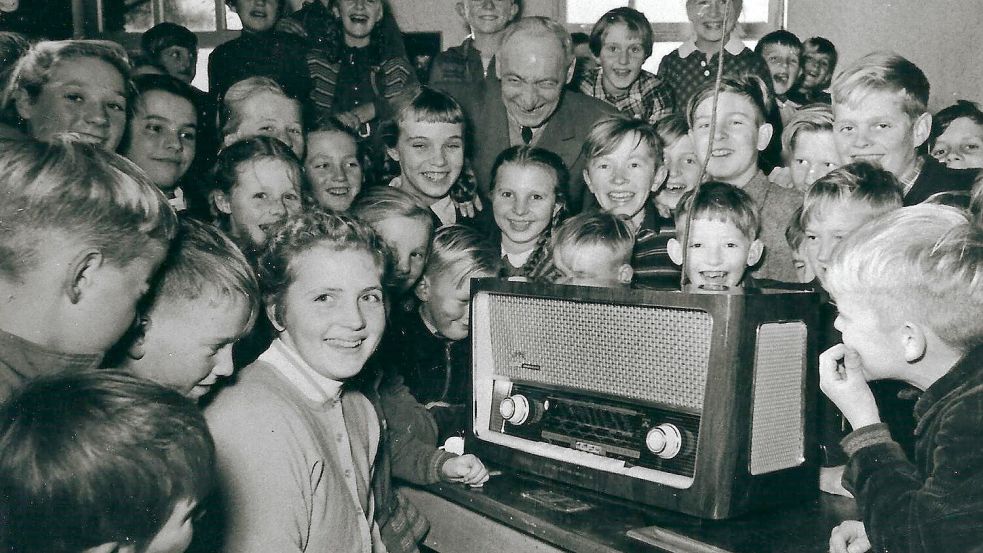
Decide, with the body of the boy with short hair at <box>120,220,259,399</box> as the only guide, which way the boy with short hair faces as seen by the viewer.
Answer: to the viewer's right

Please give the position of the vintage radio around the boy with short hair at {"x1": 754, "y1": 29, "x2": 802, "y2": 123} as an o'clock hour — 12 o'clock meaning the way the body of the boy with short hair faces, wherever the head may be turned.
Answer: The vintage radio is roughly at 12 o'clock from the boy with short hair.

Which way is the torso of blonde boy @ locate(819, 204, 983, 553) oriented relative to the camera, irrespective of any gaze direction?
to the viewer's left

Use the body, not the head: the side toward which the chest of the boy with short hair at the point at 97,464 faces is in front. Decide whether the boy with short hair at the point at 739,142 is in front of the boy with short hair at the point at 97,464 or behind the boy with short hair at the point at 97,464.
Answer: in front

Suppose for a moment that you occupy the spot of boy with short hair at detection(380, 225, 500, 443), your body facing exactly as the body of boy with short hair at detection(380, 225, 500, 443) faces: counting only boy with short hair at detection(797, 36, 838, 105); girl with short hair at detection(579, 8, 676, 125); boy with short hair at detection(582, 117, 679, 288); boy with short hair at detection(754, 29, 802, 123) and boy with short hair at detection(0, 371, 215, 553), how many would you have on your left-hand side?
4

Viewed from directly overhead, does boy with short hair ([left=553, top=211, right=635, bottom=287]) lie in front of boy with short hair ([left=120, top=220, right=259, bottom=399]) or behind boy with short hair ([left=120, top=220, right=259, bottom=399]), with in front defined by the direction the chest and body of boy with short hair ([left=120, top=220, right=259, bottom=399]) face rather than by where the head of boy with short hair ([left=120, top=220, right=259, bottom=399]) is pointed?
in front

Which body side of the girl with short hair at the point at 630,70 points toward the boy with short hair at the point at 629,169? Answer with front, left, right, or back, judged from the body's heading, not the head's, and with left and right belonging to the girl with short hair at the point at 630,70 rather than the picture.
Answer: front

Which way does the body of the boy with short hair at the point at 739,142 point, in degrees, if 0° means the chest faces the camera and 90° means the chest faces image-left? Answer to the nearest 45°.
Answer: approximately 45°
